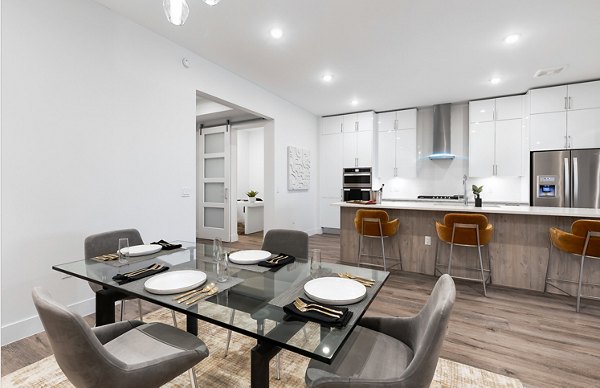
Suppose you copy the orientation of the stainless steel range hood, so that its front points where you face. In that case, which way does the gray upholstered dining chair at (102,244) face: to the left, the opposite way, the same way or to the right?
to the left

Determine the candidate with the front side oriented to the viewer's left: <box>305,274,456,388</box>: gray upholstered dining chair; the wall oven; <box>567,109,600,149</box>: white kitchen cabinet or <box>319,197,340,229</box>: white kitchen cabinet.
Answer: the gray upholstered dining chair

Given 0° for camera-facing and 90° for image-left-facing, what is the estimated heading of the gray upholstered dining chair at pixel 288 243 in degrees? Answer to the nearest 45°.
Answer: approximately 45°

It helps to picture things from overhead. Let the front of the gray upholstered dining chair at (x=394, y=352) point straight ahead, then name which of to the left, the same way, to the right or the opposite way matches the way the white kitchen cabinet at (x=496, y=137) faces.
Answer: to the left

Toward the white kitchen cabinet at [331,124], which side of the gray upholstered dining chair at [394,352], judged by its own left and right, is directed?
right

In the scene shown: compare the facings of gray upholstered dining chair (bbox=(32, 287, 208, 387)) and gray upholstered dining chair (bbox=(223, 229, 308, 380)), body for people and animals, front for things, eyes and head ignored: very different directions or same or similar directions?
very different directions

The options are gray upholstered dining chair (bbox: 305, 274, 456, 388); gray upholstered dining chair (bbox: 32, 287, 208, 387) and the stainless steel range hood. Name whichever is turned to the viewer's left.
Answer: gray upholstered dining chair (bbox: 305, 274, 456, 388)

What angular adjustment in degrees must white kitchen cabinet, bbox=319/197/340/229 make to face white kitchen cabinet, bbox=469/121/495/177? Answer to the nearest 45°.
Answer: approximately 90° to its left

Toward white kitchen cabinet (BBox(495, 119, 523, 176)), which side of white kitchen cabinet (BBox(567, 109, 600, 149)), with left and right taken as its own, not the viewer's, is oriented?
right

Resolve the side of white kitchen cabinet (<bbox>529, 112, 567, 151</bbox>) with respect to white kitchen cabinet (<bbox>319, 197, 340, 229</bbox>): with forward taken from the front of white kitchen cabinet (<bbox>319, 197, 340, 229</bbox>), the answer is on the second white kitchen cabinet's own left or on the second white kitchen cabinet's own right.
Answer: on the second white kitchen cabinet's own left

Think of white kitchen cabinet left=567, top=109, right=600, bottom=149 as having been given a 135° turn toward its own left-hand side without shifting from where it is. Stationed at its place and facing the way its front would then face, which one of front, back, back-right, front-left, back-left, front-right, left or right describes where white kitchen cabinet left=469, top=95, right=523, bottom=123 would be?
back-left

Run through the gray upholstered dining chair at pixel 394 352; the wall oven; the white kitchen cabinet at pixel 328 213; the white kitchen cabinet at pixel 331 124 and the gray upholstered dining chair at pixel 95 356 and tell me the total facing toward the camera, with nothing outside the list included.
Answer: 3

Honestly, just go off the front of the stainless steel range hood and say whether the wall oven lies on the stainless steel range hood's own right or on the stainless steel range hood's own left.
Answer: on the stainless steel range hood's own right

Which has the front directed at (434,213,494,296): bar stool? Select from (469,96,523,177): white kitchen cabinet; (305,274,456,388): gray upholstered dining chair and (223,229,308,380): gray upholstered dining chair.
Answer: the white kitchen cabinet
